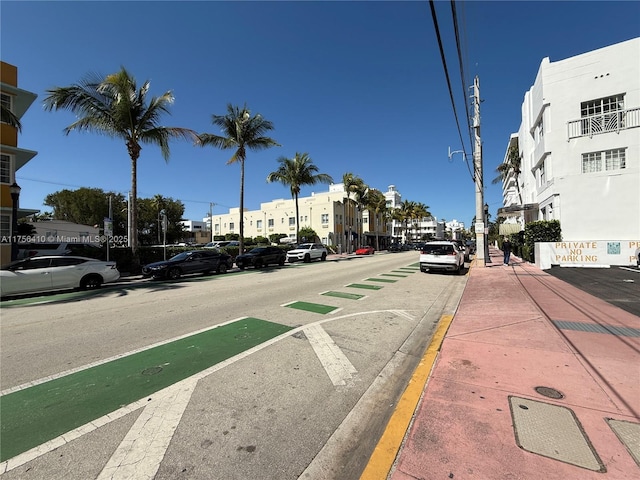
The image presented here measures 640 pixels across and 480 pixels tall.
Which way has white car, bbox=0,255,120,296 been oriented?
to the viewer's left

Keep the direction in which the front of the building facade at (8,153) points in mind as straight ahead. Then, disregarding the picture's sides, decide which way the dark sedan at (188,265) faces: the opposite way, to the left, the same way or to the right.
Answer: to the right

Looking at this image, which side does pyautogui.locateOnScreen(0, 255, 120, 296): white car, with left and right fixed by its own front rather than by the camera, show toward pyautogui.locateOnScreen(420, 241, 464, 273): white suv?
back

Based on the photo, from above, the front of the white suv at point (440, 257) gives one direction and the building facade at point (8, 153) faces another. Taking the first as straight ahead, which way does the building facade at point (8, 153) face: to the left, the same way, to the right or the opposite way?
to the right

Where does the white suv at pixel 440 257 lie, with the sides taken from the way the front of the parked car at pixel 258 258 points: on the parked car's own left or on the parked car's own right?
on the parked car's own left

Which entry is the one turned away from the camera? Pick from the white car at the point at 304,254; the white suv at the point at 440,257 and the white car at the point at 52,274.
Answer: the white suv

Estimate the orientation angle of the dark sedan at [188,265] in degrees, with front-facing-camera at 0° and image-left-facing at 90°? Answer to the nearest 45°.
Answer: approximately 45°

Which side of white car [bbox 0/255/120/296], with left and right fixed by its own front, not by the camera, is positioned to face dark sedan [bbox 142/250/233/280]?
back

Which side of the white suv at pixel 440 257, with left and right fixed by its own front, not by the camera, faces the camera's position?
back

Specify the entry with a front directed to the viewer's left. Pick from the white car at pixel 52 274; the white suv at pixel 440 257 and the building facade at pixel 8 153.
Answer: the white car

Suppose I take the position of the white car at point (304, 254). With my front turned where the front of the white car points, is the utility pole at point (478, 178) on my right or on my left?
on my left
